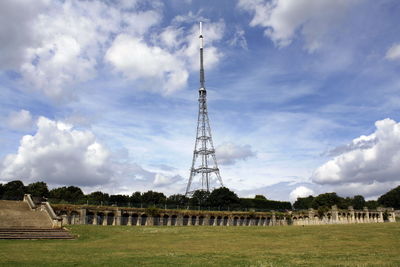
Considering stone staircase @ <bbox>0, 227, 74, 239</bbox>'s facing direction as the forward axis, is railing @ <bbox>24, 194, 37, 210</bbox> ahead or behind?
behind

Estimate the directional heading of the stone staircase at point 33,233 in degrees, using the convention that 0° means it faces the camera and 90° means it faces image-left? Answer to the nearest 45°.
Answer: approximately 0°

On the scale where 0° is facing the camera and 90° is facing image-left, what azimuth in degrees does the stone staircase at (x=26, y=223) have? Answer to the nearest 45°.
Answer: approximately 0°

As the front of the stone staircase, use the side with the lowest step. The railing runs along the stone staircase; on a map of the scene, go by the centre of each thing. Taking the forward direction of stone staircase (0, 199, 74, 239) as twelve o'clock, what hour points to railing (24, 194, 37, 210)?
The railing is roughly at 6 o'clock from the stone staircase.
